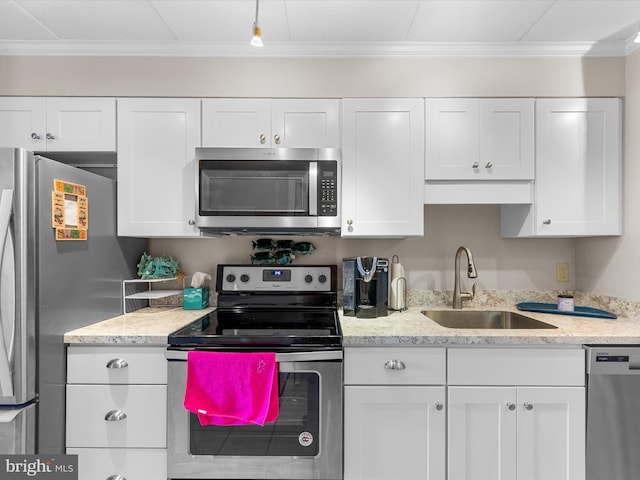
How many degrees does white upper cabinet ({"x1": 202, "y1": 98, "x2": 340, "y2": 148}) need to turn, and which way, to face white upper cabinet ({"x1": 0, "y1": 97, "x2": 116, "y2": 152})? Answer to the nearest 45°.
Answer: approximately 90° to its right

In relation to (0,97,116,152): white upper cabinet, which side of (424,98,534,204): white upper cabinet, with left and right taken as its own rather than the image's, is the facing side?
right

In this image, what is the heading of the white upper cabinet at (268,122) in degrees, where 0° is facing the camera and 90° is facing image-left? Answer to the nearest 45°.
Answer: approximately 0°

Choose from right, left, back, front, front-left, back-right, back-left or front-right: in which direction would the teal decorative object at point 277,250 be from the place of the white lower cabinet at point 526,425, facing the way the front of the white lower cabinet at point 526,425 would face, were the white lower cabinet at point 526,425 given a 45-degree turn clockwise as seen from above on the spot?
front-right

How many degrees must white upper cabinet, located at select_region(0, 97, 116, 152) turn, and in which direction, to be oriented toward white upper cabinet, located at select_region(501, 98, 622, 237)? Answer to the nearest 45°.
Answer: approximately 45° to its left
